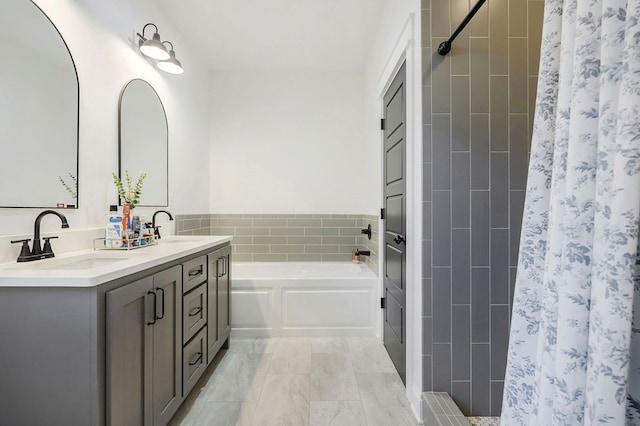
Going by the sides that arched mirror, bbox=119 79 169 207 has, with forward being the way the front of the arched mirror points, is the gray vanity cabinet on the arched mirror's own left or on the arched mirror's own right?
on the arched mirror's own right

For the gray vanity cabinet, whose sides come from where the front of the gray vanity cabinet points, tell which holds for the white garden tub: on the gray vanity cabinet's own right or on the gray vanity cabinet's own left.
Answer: on the gray vanity cabinet's own left

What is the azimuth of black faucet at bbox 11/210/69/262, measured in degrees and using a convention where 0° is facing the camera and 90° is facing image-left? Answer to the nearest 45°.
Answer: approximately 315°

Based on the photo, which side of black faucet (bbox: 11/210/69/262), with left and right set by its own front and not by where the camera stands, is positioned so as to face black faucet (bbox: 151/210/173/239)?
left

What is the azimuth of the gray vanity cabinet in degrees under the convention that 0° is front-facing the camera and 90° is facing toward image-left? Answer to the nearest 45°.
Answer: approximately 315°

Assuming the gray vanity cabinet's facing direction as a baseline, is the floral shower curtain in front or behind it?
in front

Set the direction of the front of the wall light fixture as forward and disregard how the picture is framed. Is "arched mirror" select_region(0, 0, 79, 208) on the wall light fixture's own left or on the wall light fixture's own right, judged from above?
on the wall light fixture's own right
